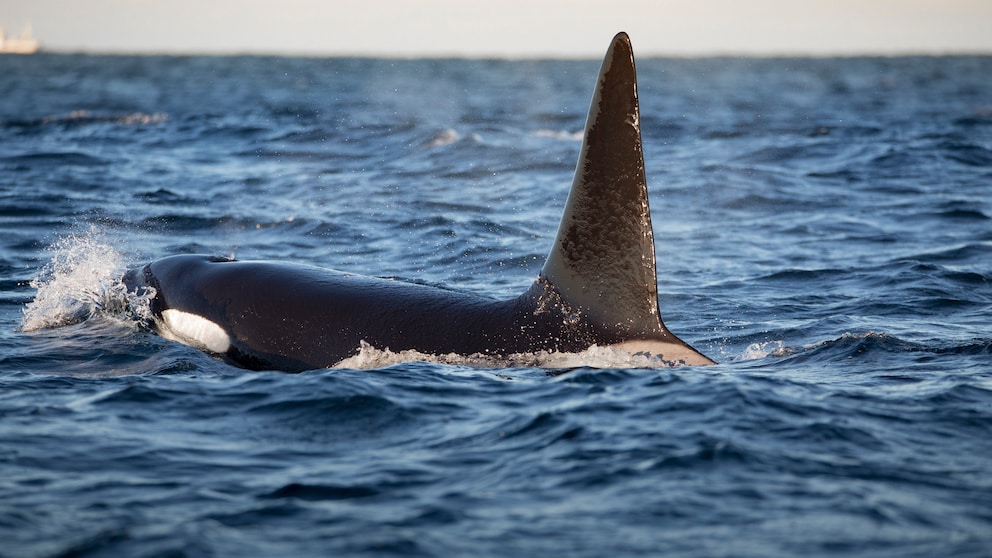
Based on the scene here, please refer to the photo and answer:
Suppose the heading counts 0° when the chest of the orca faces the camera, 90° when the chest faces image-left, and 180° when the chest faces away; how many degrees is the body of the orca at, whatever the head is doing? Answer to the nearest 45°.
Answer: approximately 90°
